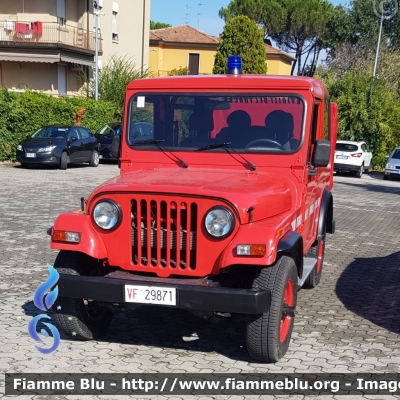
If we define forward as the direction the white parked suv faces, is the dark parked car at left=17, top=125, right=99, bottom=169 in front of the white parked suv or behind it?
behind

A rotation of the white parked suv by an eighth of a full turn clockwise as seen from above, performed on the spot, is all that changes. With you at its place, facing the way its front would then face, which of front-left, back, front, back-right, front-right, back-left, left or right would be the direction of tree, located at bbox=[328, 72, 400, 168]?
left

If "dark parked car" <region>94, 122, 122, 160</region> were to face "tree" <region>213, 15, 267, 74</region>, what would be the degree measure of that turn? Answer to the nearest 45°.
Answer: approximately 180°

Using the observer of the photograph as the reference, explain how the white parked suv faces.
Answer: facing away from the viewer and to the right of the viewer

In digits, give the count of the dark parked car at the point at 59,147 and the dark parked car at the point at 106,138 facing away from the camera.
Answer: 0

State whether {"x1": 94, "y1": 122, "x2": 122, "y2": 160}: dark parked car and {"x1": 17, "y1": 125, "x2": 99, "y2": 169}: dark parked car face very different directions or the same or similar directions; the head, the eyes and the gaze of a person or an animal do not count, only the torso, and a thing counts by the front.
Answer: same or similar directions

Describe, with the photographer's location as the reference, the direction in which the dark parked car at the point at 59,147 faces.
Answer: facing the viewer and to the left of the viewer

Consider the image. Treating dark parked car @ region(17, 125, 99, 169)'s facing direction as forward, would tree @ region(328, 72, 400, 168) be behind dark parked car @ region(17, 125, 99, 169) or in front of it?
behind

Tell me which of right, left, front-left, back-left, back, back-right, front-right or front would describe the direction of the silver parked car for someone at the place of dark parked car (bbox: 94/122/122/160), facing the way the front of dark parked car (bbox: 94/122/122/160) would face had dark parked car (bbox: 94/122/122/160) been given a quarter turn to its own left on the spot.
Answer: front-left

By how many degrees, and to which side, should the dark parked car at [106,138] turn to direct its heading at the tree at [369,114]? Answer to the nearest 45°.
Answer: approximately 135° to its left

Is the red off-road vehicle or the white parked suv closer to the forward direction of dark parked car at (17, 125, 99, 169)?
the red off-road vehicle
